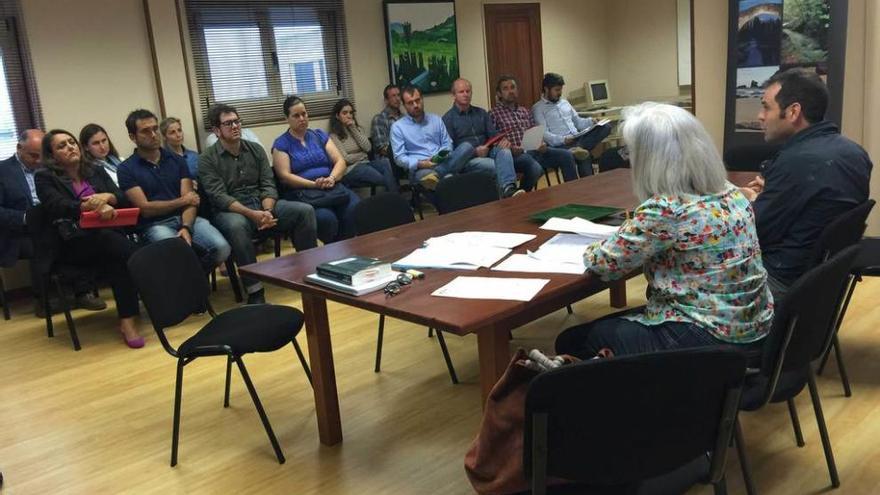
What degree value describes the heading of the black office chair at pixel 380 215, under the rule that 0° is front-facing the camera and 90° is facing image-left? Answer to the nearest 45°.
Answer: approximately 315°

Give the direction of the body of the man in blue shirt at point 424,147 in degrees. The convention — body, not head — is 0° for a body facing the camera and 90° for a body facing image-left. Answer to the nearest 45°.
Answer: approximately 315°

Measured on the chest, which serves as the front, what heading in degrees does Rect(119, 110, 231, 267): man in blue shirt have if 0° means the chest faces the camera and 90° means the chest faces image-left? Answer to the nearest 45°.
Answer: approximately 315°

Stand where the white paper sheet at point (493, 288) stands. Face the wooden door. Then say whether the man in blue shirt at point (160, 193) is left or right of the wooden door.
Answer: left

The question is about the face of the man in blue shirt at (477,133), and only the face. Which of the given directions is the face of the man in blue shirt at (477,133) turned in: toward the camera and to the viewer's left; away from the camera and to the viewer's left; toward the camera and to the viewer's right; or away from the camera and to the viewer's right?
toward the camera and to the viewer's right

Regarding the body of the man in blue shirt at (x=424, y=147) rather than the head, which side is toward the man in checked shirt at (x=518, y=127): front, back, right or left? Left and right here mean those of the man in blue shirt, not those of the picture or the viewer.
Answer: left

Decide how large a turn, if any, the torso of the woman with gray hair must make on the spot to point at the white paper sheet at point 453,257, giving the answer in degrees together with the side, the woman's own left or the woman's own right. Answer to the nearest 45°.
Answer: approximately 45° to the woman's own left

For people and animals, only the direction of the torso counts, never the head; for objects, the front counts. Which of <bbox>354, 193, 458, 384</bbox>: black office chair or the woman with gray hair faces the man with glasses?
the woman with gray hair

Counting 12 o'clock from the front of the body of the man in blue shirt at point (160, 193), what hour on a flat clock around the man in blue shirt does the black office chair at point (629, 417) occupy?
The black office chair is roughly at 1 o'clock from the man in blue shirt.

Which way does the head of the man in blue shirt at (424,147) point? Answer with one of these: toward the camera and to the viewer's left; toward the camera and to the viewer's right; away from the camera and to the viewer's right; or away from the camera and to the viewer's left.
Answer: toward the camera and to the viewer's right

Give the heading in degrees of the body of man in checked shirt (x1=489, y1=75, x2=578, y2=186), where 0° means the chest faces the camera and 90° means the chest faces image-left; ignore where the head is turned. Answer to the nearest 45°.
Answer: approximately 315°

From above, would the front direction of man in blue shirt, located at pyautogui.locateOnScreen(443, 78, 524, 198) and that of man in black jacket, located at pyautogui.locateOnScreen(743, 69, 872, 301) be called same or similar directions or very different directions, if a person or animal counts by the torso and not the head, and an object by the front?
very different directions
